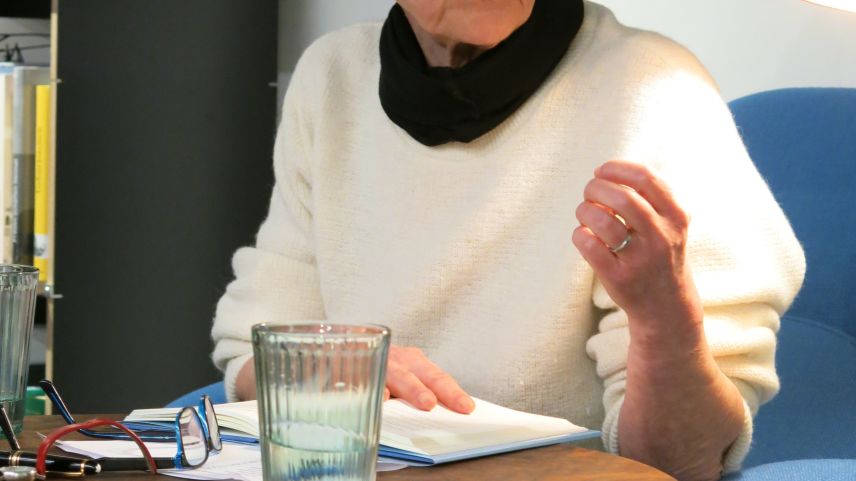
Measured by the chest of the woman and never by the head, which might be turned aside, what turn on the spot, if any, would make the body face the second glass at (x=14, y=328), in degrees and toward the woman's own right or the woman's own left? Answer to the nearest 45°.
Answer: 0° — they already face it

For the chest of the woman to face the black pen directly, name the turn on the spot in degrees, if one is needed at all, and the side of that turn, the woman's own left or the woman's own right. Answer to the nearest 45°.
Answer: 0° — they already face it

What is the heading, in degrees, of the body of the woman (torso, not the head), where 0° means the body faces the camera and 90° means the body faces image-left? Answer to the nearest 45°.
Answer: approximately 45°
